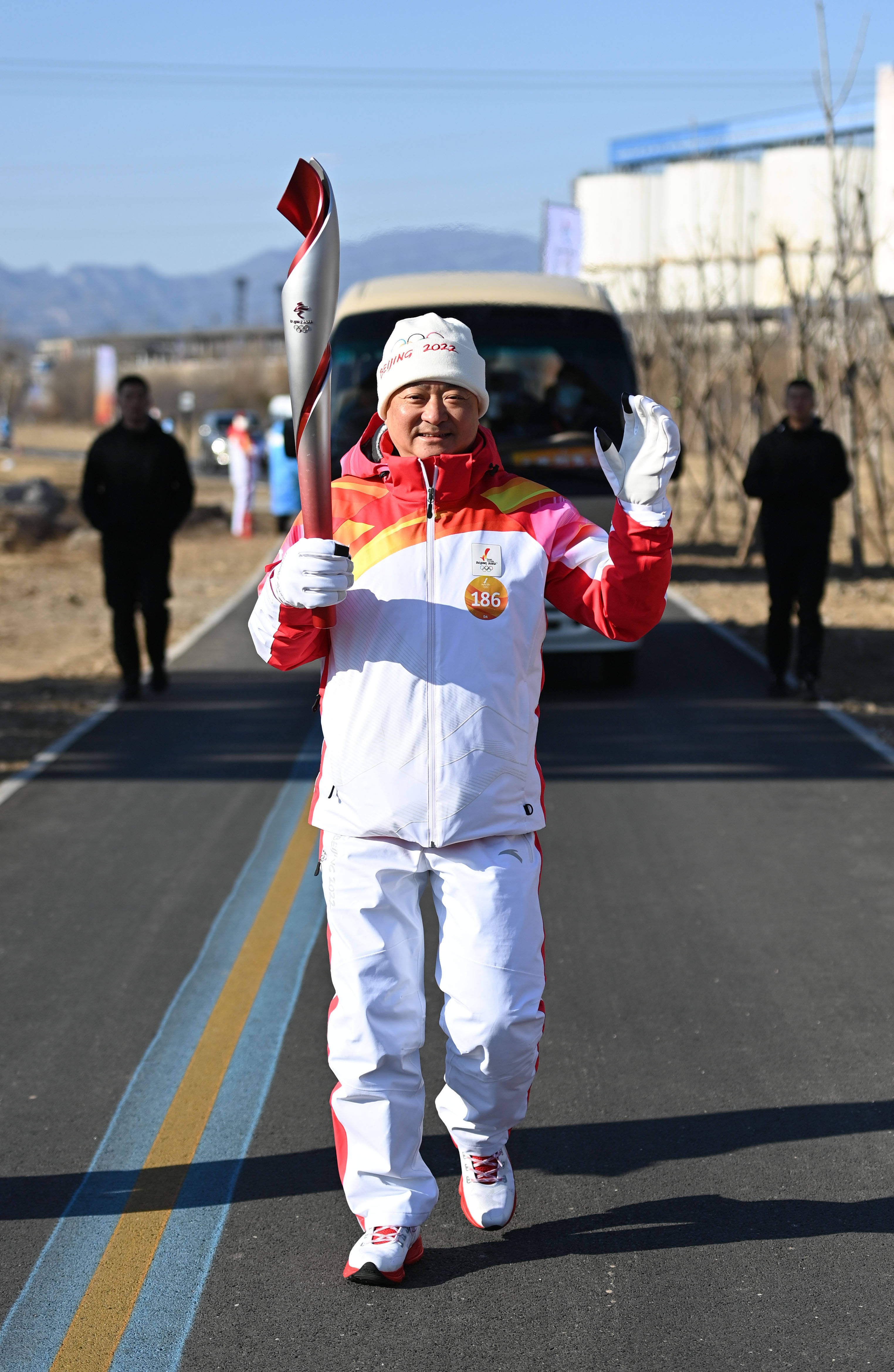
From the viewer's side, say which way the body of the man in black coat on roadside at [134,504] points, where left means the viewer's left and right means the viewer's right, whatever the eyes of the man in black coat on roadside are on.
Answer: facing the viewer

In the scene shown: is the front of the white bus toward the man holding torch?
yes

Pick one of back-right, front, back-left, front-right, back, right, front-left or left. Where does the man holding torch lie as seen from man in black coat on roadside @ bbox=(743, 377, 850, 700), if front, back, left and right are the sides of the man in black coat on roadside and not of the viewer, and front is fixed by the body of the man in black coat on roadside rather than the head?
front

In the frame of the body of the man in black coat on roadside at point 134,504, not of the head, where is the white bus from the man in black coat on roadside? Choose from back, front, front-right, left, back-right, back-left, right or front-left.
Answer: left

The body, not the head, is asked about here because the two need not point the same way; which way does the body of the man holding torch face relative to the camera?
toward the camera

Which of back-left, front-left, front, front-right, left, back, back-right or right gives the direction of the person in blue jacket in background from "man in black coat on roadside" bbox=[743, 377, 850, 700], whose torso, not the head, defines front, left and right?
back-right

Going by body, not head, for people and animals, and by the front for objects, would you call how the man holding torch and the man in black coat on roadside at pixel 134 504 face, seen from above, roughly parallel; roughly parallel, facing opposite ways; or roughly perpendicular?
roughly parallel

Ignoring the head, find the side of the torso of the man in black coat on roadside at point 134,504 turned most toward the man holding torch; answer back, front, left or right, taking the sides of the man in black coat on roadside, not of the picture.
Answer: front

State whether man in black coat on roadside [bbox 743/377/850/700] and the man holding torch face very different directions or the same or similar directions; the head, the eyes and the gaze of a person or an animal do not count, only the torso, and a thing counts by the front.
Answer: same or similar directions

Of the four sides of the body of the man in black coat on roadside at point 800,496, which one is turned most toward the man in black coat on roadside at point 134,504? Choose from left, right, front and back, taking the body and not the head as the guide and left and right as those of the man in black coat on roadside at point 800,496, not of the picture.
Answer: right

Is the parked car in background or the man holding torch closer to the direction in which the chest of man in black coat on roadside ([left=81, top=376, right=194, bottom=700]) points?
the man holding torch

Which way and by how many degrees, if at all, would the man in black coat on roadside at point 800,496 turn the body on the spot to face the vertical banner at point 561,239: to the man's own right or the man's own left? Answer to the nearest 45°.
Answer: approximately 180°

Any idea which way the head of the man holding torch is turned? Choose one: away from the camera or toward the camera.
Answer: toward the camera

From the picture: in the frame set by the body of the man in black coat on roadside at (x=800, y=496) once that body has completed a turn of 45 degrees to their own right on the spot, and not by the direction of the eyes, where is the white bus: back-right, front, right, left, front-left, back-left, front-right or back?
front-right

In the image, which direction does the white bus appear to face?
toward the camera

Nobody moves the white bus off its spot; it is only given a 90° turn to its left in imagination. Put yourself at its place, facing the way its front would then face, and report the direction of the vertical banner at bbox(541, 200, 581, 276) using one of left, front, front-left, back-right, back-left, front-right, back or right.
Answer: left
